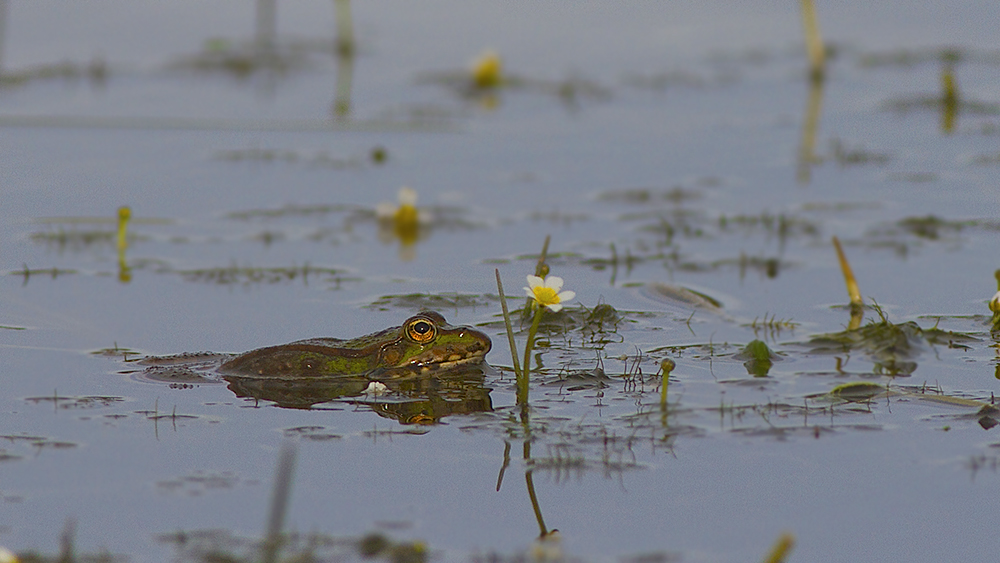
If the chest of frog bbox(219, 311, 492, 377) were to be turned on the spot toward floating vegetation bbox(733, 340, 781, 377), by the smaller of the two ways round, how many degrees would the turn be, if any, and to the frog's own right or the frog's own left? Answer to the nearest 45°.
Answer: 0° — it already faces it

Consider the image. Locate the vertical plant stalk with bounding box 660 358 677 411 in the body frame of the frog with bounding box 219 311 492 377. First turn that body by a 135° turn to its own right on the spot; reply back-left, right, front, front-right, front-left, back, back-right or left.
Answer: left

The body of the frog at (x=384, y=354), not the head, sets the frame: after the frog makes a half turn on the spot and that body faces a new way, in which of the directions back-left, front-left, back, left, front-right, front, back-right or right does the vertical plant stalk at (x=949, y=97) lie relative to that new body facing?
back-right

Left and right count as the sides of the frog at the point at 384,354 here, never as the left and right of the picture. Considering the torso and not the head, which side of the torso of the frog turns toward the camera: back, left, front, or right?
right

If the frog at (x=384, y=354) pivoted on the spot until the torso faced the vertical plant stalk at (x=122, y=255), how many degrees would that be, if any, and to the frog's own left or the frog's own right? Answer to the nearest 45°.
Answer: approximately 135° to the frog's own left

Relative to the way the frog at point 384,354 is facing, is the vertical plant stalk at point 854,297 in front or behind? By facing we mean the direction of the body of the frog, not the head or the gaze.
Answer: in front

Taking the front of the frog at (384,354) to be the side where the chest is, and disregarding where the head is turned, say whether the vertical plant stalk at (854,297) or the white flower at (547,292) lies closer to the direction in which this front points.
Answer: the vertical plant stalk

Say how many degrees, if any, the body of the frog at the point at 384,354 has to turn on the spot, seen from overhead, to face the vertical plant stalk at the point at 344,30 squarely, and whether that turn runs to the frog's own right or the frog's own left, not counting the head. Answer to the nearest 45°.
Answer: approximately 90° to the frog's own left
